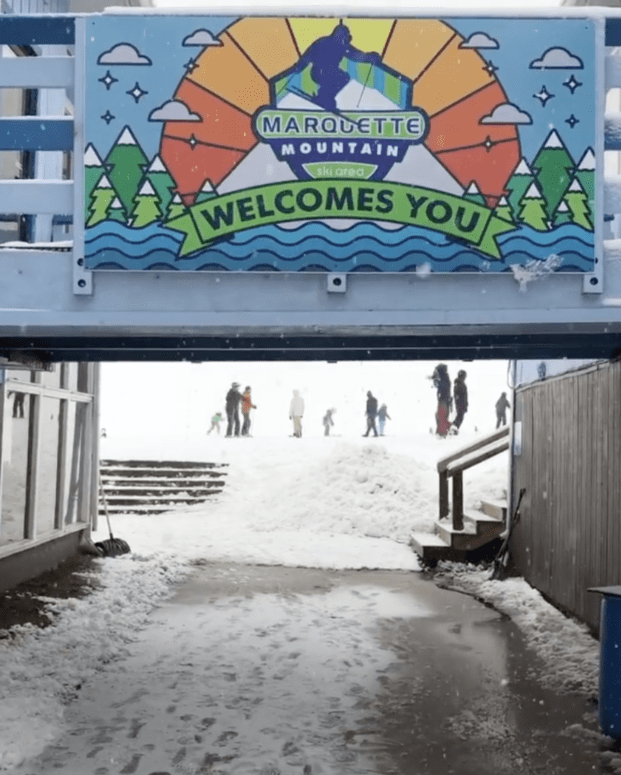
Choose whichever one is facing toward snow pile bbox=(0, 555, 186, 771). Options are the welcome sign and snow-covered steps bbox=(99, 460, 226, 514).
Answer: the snow-covered steps

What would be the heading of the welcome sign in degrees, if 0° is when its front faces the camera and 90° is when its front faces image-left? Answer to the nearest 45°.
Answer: approximately 0°

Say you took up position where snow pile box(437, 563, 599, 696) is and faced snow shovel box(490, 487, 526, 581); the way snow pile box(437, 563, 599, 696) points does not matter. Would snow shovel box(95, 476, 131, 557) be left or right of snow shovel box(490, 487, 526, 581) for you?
left

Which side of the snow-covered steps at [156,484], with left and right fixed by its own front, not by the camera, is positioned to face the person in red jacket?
back

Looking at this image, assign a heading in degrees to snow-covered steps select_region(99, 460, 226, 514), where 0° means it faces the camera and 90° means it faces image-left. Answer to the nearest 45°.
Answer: approximately 0°

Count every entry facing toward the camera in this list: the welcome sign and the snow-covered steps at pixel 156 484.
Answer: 2

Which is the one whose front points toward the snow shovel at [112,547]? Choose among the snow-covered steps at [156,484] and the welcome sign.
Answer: the snow-covered steps

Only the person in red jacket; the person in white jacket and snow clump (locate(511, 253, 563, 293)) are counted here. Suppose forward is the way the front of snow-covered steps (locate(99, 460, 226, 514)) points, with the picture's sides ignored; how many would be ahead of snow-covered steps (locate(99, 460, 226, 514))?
1

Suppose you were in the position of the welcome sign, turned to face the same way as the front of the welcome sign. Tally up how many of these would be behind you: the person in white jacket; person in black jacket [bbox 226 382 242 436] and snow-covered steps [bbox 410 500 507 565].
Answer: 3

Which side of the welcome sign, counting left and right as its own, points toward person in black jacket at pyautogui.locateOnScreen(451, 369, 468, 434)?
back
